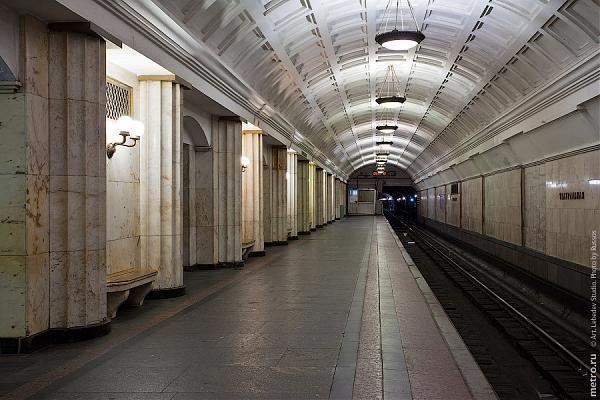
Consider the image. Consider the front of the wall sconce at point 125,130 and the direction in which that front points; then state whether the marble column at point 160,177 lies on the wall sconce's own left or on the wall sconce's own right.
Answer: on the wall sconce's own left

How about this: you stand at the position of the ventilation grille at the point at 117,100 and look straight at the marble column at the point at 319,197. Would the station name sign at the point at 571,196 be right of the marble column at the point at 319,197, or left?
right

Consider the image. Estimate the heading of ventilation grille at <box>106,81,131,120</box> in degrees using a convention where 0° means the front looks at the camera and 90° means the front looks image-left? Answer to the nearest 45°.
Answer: approximately 315°

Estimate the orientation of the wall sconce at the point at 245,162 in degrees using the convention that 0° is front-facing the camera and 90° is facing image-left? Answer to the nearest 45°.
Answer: approximately 315°

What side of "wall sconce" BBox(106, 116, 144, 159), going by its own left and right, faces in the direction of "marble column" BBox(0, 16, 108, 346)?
right

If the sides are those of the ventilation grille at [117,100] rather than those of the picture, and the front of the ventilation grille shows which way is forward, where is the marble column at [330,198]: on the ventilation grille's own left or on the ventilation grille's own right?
on the ventilation grille's own left

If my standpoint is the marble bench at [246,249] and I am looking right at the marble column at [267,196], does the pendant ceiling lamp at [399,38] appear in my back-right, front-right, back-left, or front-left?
back-right

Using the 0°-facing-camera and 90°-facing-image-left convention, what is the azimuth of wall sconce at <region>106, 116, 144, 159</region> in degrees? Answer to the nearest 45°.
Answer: approximately 315°

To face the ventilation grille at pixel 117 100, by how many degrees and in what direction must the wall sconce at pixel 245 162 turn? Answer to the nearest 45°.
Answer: approximately 45° to its right
